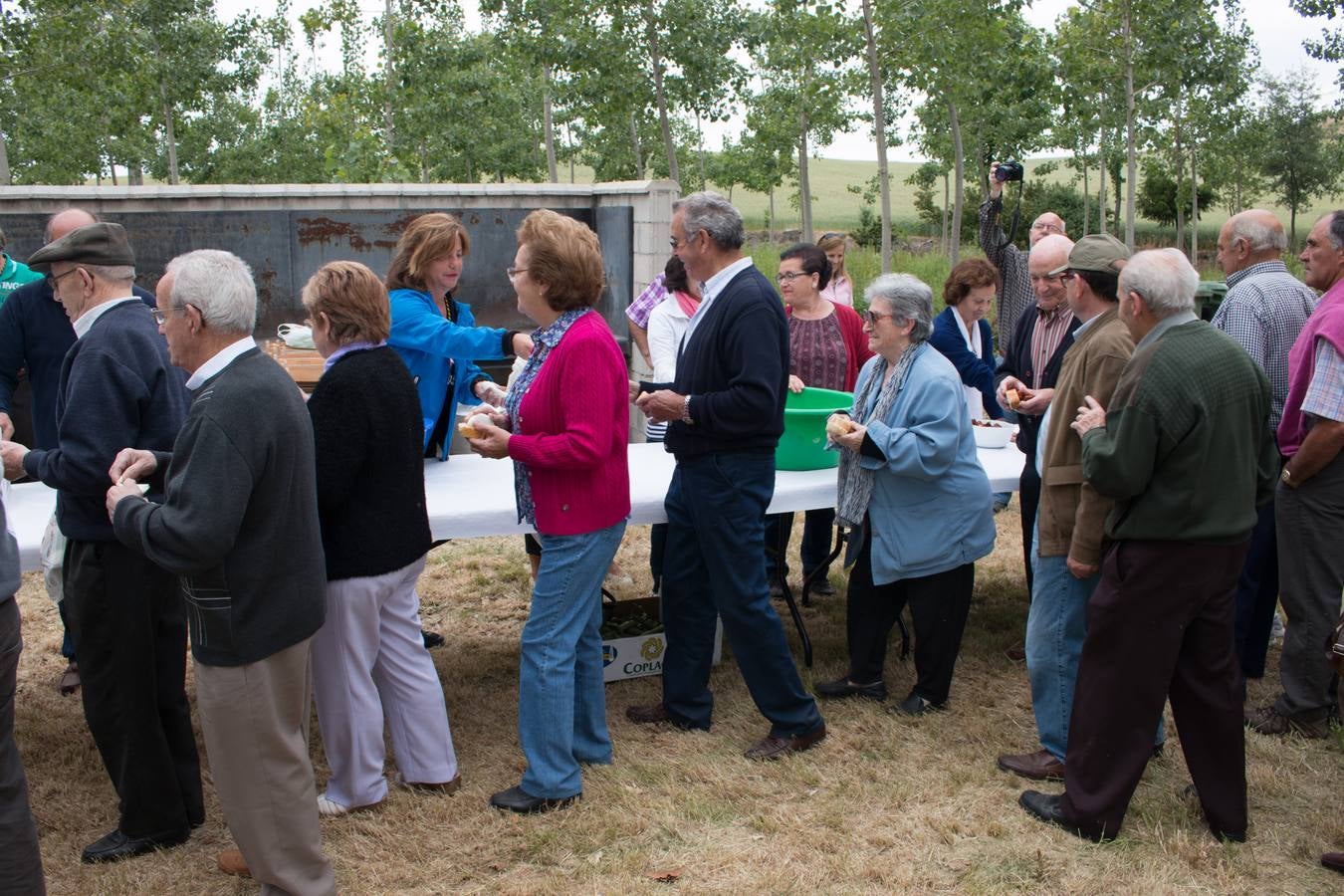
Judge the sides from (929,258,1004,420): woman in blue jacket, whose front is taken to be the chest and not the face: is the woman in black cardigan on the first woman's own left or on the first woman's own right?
on the first woman's own right

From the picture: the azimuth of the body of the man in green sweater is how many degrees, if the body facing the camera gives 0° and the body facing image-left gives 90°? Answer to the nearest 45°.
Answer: approximately 135°

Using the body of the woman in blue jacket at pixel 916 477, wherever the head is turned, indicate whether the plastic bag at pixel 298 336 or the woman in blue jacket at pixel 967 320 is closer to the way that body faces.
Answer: the plastic bag

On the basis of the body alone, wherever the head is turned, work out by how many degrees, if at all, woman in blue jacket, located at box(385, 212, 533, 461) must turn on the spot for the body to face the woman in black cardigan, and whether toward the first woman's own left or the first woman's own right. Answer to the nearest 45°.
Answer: approximately 45° to the first woman's own right

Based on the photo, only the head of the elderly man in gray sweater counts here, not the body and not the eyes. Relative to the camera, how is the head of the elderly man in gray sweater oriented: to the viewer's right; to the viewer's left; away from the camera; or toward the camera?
to the viewer's left

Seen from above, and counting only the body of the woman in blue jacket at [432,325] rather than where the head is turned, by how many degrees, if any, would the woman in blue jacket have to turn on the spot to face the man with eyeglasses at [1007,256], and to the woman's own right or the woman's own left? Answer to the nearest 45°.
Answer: approximately 90° to the woman's own left

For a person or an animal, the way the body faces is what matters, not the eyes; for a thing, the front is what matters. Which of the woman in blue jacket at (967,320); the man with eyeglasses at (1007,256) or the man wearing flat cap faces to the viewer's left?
the man wearing flat cap

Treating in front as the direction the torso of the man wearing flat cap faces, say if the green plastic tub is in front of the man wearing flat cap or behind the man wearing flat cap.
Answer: behind

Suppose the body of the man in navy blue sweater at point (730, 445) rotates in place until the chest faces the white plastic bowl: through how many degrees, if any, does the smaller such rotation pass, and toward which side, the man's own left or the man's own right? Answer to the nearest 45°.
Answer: approximately 135° to the man's own right

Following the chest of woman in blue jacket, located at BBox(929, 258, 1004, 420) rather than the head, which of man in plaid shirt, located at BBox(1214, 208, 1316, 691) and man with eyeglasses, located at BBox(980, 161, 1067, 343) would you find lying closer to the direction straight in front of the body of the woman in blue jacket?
the man in plaid shirt

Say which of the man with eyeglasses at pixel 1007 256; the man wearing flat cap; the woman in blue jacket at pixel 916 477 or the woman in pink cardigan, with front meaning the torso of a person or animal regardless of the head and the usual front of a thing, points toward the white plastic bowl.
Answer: the man with eyeglasses

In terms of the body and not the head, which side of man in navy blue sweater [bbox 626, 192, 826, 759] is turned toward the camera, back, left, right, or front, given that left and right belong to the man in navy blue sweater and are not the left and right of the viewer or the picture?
left

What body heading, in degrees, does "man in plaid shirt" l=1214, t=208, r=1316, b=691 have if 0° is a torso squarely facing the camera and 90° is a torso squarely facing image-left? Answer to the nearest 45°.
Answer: approximately 135°

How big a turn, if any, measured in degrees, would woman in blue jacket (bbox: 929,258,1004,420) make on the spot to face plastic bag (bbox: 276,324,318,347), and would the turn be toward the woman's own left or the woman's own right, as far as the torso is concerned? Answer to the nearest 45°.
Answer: approximately 135° to the woman's own right

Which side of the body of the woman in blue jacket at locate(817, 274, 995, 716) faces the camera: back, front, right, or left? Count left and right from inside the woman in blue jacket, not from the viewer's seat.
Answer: left

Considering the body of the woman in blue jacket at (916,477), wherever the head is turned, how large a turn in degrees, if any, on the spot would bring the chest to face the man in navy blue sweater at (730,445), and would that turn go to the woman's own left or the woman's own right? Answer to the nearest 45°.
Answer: approximately 45° to the woman's own left
